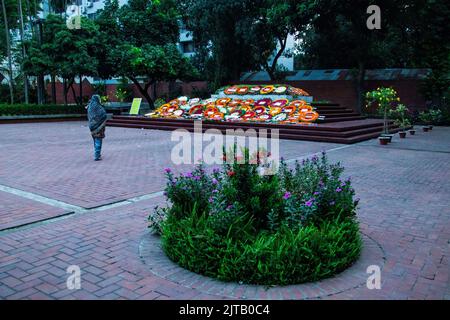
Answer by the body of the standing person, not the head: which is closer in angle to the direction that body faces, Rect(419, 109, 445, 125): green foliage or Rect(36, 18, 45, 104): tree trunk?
the tree trunk

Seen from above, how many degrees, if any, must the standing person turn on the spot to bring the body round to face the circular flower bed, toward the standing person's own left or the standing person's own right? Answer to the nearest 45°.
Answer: approximately 180°

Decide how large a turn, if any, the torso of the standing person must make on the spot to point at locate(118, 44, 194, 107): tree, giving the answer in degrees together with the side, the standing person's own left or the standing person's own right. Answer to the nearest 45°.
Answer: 0° — they already face it

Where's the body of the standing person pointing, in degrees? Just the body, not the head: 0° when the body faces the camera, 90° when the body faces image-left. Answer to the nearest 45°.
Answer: approximately 180°

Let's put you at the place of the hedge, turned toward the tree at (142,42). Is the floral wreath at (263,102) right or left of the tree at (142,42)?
right

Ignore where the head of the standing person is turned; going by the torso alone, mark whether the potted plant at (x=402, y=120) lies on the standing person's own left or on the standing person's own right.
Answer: on the standing person's own right

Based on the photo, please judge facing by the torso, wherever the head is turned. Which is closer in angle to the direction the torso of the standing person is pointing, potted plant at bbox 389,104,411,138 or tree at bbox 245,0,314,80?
the tree

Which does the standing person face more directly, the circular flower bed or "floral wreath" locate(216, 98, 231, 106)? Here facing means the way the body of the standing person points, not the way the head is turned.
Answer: the floral wreath

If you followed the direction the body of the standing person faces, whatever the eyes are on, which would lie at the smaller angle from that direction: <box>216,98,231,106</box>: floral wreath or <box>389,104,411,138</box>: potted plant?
the floral wreath

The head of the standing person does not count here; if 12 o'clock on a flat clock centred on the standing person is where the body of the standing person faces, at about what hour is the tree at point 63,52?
The tree is roughly at 12 o'clock from the standing person.
